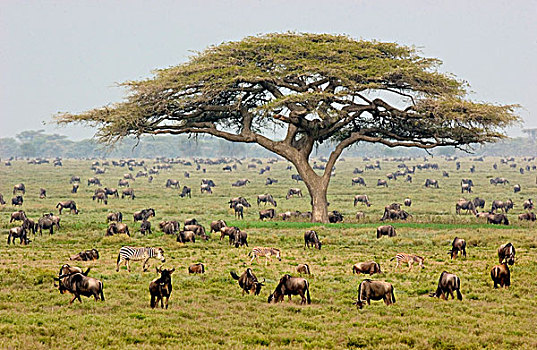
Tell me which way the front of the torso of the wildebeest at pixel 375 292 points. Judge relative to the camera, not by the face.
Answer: to the viewer's left

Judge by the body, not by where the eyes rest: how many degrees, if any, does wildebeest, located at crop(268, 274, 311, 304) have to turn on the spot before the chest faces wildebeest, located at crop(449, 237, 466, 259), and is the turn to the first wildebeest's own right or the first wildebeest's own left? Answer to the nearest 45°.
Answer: approximately 135° to the first wildebeest's own right

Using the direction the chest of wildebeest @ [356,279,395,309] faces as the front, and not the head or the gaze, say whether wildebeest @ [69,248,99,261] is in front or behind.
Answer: in front

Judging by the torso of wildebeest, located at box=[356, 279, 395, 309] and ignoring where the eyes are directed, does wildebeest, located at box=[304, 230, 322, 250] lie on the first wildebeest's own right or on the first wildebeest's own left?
on the first wildebeest's own right

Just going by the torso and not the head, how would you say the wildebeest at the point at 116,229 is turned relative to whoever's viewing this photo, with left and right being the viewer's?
facing to the left of the viewer

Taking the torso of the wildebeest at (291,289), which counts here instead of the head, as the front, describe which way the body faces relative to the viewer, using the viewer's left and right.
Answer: facing to the left of the viewer
